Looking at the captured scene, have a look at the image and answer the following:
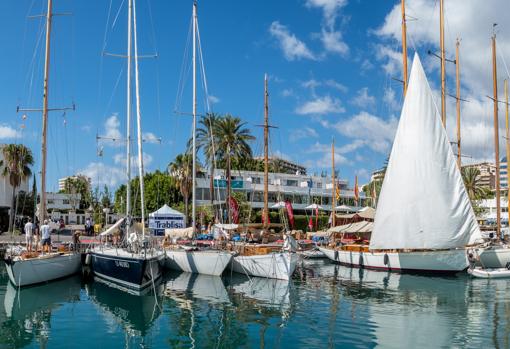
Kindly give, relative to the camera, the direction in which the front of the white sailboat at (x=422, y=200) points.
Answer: facing to the right of the viewer

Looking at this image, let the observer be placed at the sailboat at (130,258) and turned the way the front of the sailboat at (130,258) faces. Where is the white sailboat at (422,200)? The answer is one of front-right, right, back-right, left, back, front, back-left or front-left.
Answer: front-left

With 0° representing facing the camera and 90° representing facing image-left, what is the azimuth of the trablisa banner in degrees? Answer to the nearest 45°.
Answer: approximately 0°

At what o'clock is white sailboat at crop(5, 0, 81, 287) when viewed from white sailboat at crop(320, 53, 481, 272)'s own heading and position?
white sailboat at crop(5, 0, 81, 287) is roughly at 5 o'clock from white sailboat at crop(320, 53, 481, 272).

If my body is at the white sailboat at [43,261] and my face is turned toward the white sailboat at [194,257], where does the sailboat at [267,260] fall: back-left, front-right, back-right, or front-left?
front-right

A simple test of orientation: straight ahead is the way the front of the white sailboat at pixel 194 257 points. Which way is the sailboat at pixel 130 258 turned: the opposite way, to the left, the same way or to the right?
the same way

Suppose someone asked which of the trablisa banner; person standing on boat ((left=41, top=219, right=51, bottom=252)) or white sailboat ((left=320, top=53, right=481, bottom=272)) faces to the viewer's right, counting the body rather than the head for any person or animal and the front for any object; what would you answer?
the white sailboat

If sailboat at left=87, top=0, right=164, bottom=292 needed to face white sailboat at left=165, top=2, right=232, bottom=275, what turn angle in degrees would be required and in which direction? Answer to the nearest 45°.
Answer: approximately 90° to its left

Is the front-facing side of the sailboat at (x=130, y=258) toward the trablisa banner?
no
